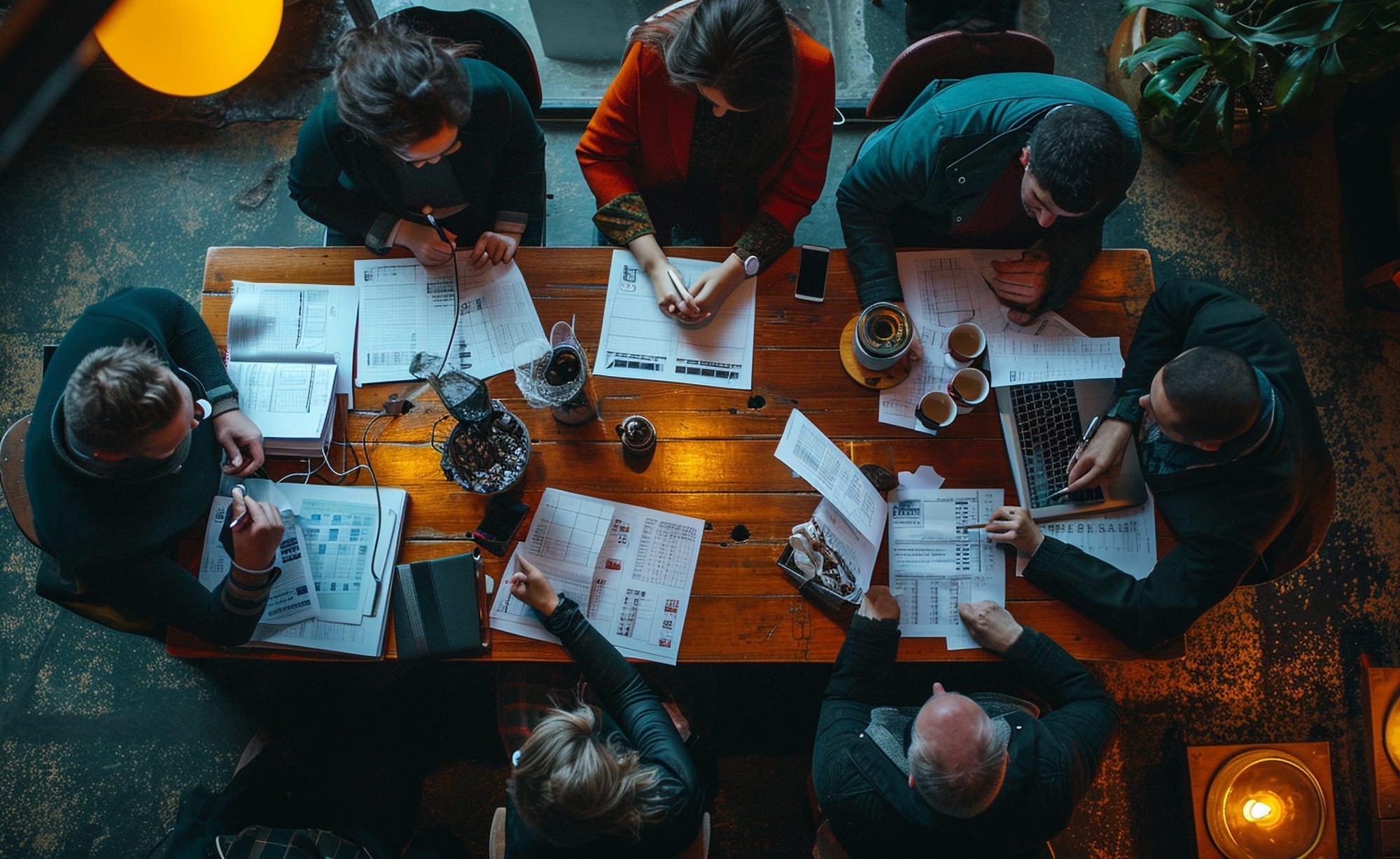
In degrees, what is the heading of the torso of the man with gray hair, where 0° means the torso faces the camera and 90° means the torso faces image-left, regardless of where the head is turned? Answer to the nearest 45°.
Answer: approximately 180°

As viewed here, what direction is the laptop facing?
to the viewer's right

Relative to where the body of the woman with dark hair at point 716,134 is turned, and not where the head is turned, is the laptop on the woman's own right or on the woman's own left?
on the woman's own left

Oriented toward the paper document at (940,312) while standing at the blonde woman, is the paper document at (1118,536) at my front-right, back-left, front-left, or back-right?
front-right

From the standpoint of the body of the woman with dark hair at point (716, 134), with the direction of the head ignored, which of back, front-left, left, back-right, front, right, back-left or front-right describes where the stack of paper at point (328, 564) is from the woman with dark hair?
front-right

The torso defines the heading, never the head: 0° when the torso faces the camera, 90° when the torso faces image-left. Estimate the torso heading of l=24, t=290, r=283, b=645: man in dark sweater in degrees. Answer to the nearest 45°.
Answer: approximately 270°

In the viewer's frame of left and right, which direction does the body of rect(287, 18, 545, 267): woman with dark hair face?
facing the viewer

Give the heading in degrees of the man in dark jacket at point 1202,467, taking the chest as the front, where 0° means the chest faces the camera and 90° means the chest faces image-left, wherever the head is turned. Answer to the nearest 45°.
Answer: approximately 90°

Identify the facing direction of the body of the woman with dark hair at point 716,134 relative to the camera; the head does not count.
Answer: toward the camera

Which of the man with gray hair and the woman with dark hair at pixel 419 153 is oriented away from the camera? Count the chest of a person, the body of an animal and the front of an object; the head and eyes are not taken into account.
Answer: the man with gray hair

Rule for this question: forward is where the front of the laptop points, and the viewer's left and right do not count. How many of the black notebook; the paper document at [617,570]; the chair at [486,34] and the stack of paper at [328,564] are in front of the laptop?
0

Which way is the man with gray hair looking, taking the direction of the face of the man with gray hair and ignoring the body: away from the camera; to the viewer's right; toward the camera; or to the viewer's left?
away from the camera

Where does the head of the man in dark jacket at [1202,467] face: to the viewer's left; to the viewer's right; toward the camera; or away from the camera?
to the viewer's left
